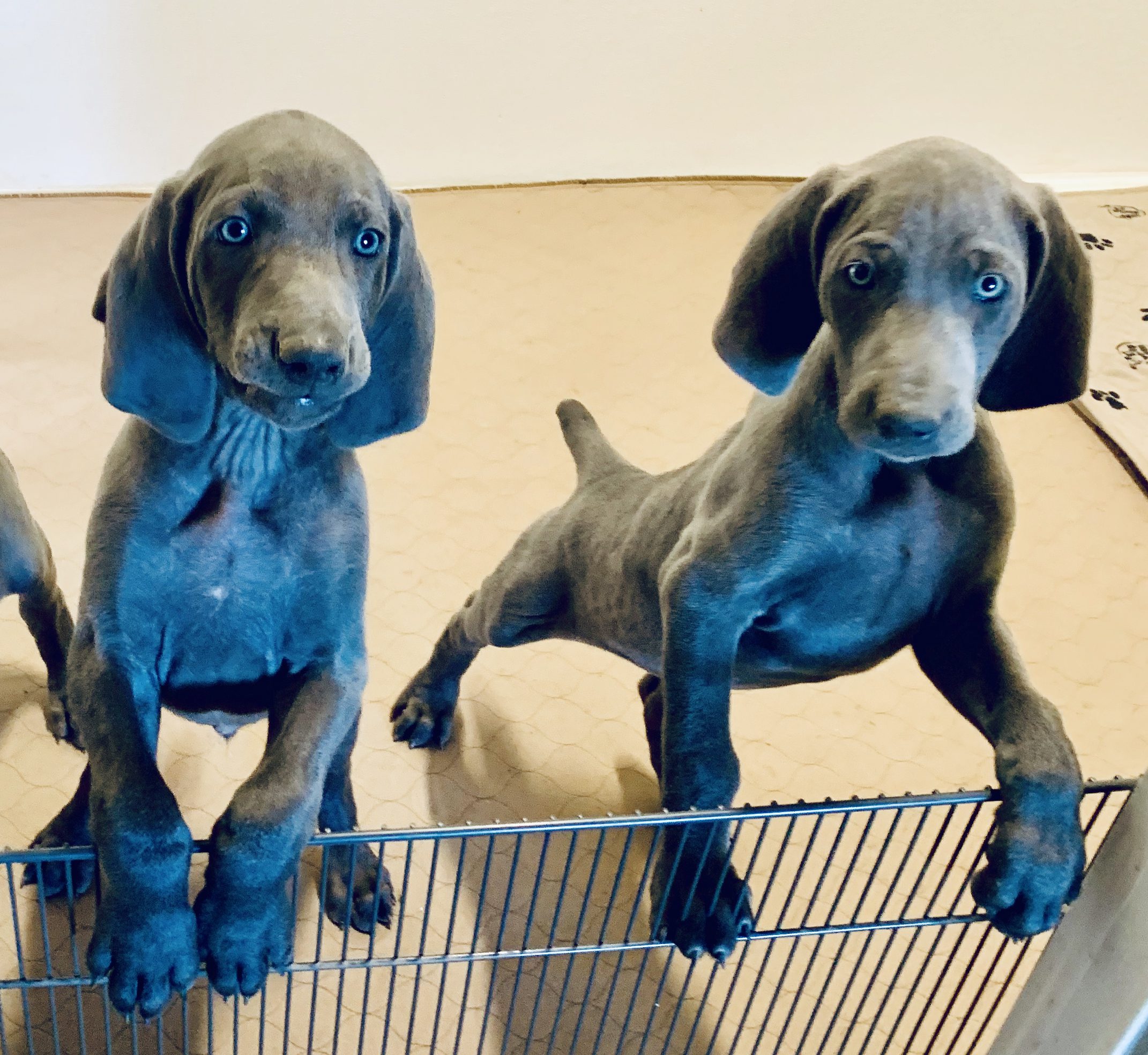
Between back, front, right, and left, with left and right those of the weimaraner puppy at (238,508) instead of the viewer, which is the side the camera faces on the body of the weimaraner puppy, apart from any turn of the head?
front

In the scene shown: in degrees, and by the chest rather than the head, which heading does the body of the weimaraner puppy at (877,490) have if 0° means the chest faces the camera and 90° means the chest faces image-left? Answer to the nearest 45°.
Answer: approximately 315°

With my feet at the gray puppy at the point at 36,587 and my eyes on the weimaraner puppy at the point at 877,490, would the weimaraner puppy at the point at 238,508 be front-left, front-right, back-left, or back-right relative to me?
front-right

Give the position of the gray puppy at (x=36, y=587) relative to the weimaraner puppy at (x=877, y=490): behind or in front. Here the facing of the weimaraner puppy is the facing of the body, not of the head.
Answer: behind

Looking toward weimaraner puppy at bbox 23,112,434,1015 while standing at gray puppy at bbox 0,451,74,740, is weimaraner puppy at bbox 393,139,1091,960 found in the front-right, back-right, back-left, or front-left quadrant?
front-left

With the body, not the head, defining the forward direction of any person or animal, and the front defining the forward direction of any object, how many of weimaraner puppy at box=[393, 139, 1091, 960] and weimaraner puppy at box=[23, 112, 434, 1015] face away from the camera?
0
